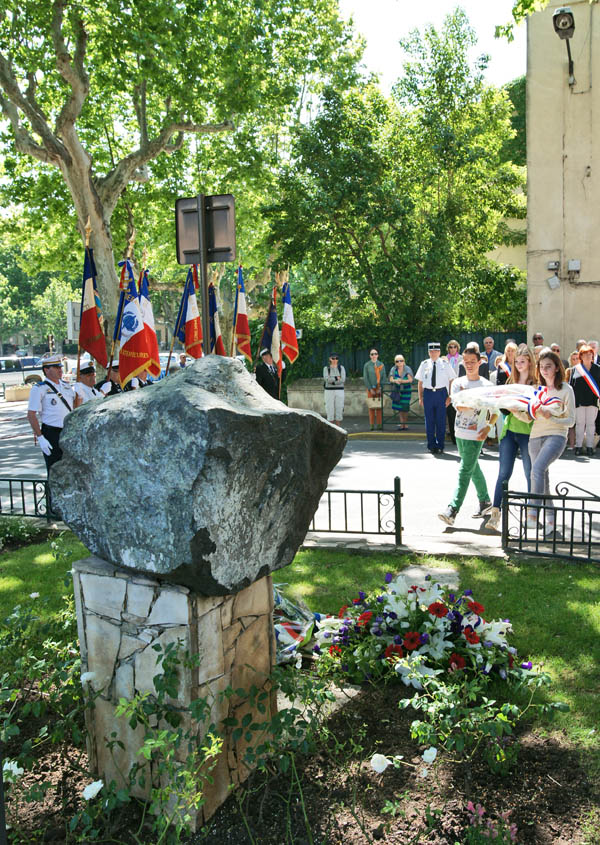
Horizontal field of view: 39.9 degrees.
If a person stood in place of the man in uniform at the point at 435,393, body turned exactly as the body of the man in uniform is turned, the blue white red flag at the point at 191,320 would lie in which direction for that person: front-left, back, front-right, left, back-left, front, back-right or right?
front-right

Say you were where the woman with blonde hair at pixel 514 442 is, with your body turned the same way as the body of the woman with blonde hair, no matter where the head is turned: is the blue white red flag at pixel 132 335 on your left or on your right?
on your right

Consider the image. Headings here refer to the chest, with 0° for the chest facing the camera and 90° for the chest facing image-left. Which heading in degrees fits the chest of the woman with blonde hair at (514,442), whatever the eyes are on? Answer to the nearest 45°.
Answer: approximately 45°

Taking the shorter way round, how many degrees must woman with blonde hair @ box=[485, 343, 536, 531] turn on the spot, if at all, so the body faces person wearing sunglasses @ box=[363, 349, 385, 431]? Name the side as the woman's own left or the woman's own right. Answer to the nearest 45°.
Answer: approximately 135° to the woman's own right

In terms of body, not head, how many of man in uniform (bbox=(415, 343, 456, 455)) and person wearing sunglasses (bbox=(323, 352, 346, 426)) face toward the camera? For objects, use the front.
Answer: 2

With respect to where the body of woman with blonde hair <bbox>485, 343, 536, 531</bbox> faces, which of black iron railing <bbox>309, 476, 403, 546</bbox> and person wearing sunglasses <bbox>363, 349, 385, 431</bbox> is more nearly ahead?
the black iron railing

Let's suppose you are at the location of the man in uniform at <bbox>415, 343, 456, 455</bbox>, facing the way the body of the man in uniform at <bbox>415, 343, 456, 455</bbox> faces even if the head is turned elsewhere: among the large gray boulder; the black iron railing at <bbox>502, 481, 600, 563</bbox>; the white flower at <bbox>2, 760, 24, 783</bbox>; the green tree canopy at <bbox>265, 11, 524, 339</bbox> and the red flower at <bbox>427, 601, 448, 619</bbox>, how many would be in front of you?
4

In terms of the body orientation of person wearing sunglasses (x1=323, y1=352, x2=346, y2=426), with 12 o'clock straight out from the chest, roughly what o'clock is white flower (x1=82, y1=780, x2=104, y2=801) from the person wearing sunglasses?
The white flower is roughly at 12 o'clock from the person wearing sunglasses.

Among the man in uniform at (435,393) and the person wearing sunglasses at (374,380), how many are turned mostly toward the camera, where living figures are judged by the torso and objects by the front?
2

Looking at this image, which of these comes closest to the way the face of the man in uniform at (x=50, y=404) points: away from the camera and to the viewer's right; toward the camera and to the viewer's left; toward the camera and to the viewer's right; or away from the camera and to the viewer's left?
toward the camera and to the viewer's right

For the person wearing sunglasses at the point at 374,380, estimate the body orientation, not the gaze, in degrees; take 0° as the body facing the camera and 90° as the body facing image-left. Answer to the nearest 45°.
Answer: approximately 0°

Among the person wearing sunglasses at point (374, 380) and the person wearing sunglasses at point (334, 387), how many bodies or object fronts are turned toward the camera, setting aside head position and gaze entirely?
2
